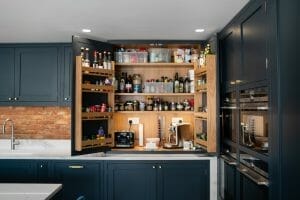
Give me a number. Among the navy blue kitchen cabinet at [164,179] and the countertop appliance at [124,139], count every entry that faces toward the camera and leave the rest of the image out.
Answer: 2

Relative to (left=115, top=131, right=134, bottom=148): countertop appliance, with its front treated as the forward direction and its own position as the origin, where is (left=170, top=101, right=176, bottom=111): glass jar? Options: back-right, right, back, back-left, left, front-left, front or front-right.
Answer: left

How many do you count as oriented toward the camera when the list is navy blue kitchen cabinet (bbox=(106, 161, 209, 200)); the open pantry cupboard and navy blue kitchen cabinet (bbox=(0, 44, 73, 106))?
3

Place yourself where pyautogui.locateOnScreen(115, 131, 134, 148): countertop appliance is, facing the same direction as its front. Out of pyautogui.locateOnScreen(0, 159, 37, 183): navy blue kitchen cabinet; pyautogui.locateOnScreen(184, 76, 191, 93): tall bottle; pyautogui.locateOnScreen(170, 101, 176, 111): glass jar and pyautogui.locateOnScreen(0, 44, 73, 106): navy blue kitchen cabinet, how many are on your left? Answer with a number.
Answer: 2

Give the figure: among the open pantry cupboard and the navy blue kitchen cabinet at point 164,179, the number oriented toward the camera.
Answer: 2

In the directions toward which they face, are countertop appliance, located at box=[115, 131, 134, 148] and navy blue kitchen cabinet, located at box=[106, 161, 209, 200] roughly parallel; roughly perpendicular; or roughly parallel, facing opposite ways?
roughly parallel

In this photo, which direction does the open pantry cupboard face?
toward the camera

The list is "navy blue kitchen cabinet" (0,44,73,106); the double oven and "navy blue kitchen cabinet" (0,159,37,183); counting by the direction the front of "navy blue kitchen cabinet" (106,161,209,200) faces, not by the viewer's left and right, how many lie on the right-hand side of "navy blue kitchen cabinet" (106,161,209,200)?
2

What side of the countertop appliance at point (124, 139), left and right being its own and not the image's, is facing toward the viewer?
front

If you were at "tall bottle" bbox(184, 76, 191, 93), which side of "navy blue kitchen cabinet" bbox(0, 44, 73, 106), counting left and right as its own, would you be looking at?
left

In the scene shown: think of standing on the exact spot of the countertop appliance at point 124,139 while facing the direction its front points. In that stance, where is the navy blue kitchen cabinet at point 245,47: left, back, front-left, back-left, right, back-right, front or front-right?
front-left

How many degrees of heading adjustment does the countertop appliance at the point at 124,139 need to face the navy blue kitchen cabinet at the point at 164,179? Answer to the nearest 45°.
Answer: approximately 45° to its left

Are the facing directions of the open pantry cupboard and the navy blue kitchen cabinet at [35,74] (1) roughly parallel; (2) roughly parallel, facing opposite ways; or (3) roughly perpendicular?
roughly parallel
